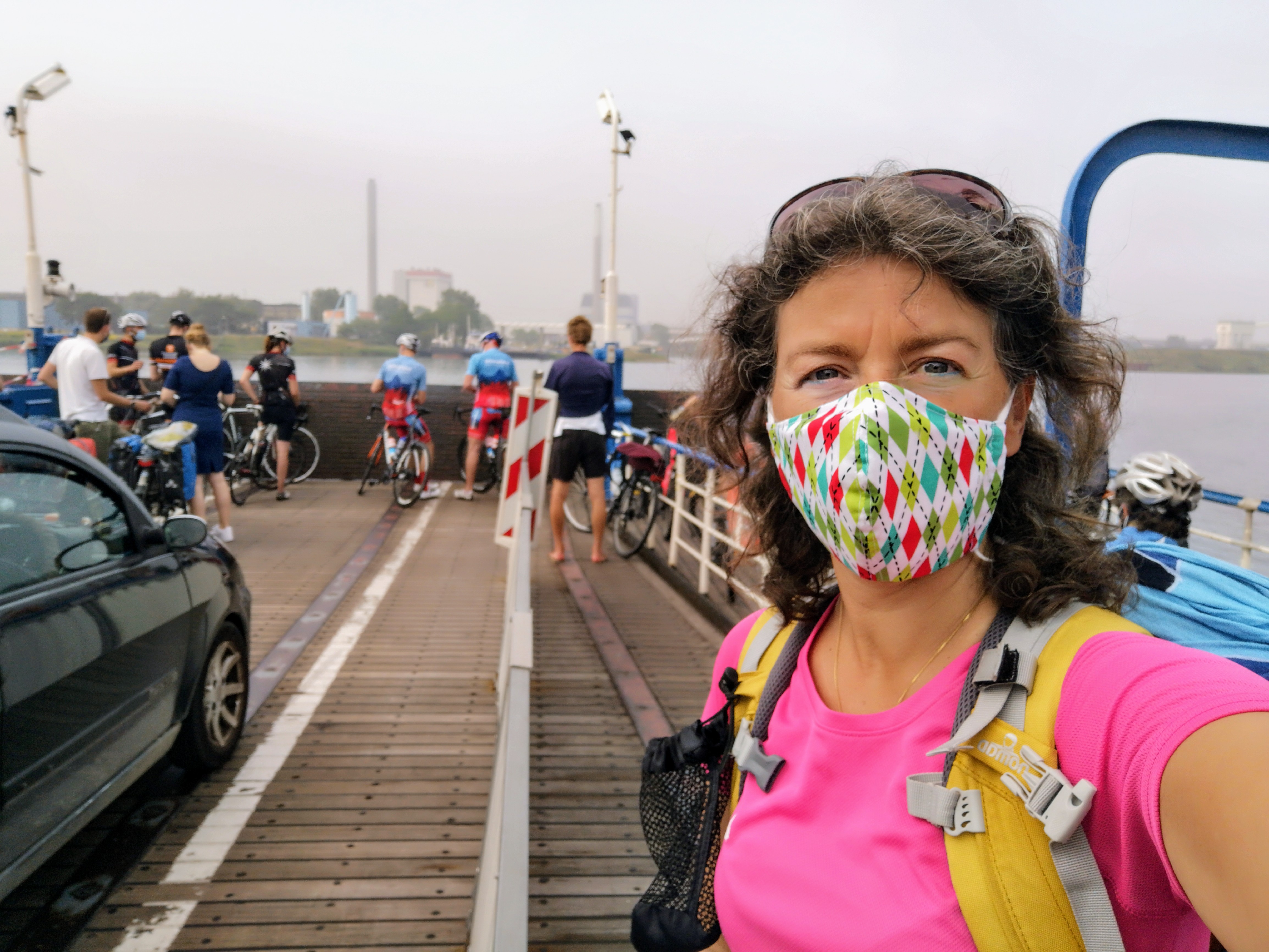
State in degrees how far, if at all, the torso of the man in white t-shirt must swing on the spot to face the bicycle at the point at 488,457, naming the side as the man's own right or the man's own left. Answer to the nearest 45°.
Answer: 0° — they already face it

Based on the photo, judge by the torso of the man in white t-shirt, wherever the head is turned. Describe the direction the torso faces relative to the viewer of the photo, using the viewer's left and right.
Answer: facing away from the viewer and to the right of the viewer

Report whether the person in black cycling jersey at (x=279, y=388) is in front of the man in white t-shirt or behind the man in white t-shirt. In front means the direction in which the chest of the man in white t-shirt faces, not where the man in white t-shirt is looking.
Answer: in front

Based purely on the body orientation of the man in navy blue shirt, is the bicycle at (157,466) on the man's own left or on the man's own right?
on the man's own left

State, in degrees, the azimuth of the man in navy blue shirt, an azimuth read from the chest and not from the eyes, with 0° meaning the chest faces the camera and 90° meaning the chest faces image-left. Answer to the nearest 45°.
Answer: approximately 180°

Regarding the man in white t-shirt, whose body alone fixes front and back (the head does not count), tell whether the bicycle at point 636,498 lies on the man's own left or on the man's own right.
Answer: on the man's own right

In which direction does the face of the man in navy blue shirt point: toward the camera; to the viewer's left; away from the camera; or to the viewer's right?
away from the camera

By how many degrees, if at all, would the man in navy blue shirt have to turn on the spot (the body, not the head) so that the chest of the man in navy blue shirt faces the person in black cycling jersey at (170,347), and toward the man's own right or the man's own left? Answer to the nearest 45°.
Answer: approximately 45° to the man's own left

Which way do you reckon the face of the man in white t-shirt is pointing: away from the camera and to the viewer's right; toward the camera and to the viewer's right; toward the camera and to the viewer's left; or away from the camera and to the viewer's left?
away from the camera and to the viewer's right
